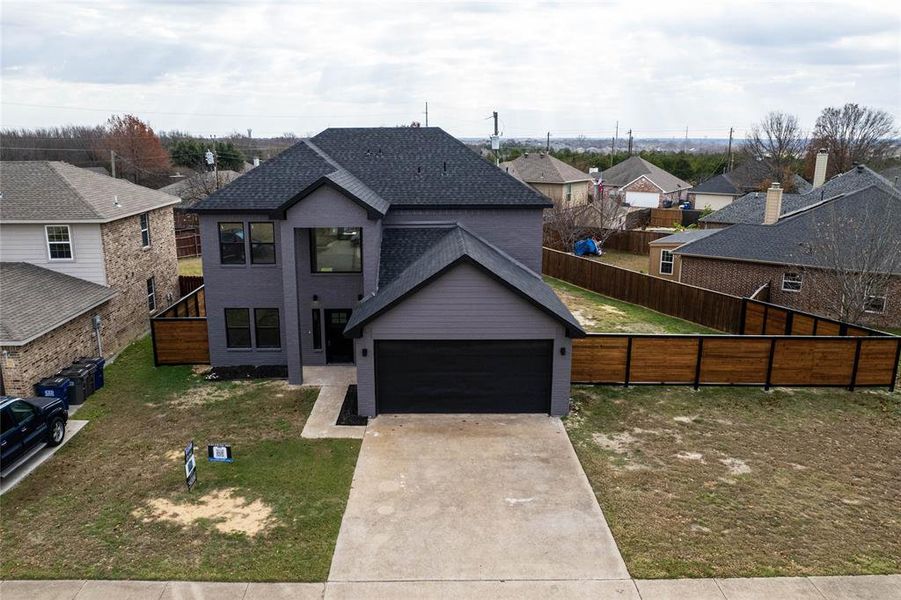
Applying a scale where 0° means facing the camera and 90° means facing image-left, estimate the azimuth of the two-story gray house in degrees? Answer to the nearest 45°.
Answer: approximately 0°

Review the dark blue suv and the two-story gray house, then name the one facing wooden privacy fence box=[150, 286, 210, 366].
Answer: the dark blue suv

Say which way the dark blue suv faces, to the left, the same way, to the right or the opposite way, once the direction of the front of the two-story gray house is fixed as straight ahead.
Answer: the opposite way

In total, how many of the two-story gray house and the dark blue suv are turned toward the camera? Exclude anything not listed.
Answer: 1

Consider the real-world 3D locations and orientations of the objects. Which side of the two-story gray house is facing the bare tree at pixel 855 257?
left

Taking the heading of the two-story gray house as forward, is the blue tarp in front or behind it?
behind

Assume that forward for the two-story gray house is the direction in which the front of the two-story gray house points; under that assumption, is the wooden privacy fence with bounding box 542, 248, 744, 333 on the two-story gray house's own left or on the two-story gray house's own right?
on the two-story gray house's own left

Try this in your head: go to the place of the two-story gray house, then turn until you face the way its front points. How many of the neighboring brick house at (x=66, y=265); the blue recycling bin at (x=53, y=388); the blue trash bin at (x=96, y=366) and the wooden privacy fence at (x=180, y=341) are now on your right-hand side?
4

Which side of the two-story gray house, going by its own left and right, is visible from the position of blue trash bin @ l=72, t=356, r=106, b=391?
right

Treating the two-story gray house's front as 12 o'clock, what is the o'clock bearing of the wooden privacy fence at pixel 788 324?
The wooden privacy fence is roughly at 9 o'clock from the two-story gray house.

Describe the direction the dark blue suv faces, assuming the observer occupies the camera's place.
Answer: facing away from the viewer and to the right of the viewer

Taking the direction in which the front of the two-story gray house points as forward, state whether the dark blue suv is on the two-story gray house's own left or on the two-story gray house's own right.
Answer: on the two-story gray house's own right
